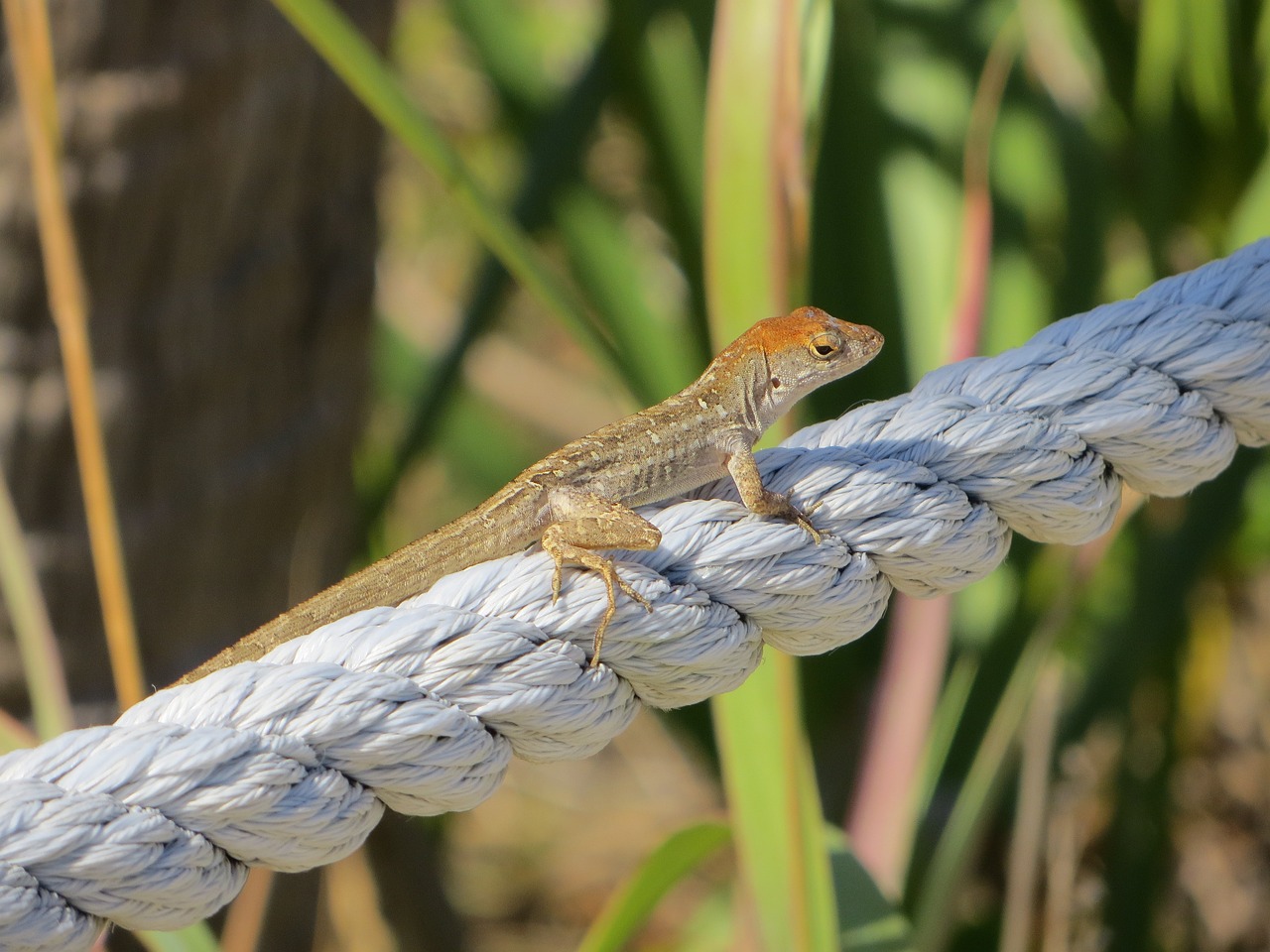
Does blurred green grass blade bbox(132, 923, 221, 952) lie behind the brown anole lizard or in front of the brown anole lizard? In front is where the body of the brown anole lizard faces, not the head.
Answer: behind

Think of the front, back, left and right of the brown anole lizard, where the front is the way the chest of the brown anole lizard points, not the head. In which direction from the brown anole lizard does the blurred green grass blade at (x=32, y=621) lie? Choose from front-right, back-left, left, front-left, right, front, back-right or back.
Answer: back

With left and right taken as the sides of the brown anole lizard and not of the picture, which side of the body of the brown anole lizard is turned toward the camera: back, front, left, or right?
right

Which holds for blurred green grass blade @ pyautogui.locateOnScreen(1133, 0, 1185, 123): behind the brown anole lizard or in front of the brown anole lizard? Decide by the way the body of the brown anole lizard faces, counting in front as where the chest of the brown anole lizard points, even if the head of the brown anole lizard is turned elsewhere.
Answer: in front

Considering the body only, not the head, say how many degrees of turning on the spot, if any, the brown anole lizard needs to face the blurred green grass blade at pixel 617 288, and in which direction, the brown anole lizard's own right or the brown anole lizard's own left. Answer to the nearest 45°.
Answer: approximately 90° to the brown anole lizard's own left

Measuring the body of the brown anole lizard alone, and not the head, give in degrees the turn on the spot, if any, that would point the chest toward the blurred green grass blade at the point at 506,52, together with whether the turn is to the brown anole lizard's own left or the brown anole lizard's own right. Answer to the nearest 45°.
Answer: approximately 90° to the brown anole lizard's own left

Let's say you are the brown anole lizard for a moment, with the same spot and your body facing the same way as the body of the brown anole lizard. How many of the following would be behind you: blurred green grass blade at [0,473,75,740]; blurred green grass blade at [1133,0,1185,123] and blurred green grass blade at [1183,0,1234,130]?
1
